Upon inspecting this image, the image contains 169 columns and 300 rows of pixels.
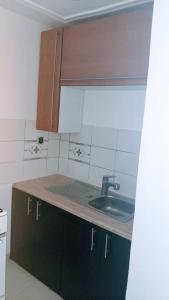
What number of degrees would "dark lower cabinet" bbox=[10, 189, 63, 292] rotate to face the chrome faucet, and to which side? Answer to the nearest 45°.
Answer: approximately 135° to its left

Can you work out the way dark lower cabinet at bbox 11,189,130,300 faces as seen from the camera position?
facing the viewer and to the left of the viewer

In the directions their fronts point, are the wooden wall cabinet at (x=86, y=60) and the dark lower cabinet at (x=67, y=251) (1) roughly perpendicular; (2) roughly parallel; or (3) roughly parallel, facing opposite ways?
roughly parallel

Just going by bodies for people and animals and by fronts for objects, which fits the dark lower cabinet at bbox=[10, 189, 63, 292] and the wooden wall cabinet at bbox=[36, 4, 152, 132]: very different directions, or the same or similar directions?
same or similar directions

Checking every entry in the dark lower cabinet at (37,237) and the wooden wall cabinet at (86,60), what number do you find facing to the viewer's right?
0

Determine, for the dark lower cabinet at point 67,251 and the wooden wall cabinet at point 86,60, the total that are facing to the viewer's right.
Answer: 0
